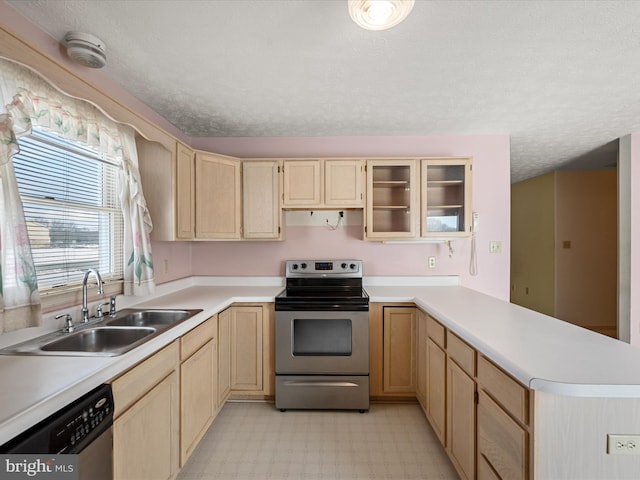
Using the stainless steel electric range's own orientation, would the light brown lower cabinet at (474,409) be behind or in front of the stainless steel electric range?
in front

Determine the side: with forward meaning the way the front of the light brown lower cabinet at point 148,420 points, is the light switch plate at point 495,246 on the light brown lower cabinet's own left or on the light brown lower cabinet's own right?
on the light brown lower cabinet's own left

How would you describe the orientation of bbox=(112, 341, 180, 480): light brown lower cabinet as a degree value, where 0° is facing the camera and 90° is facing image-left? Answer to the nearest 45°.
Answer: approximately 315°

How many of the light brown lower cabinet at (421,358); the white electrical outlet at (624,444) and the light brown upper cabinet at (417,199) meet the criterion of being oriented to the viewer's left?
1

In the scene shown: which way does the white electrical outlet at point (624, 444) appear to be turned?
toward the camera

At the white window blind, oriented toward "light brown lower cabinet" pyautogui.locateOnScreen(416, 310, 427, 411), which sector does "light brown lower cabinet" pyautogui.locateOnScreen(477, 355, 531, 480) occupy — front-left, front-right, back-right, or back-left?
front-right

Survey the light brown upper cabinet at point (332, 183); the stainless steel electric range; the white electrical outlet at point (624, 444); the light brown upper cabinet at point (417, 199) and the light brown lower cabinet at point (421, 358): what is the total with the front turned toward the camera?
4

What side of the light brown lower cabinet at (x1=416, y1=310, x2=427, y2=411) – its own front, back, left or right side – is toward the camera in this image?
left

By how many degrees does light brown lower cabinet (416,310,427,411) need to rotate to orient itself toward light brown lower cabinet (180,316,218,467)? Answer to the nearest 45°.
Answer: approximately 45° to its left

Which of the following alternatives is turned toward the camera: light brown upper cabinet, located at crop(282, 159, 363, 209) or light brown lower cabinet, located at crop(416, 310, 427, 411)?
the light brown upper cabinet

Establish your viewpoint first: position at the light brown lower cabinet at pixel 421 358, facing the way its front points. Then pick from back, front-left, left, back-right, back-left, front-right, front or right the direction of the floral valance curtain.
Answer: front-left

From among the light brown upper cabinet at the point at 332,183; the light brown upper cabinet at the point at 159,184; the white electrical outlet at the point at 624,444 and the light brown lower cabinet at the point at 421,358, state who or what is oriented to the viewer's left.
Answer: the light brown lower cabinet

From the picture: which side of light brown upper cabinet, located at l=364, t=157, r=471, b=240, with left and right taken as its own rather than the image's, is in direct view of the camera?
front

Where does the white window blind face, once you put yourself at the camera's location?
facing the viewer and to the right of the viewer

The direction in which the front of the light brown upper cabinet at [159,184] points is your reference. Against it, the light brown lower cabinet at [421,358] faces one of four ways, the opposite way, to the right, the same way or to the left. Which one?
the opposite way

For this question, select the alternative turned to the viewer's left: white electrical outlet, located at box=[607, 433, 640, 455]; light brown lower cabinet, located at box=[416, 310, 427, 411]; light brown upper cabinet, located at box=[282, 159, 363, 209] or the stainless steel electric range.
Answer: the light brown lower cabinet
